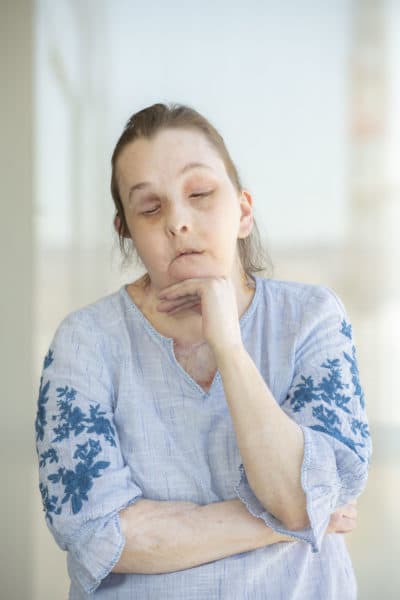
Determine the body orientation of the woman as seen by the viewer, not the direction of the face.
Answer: toward the camera

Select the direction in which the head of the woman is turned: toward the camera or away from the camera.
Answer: toward the camera
